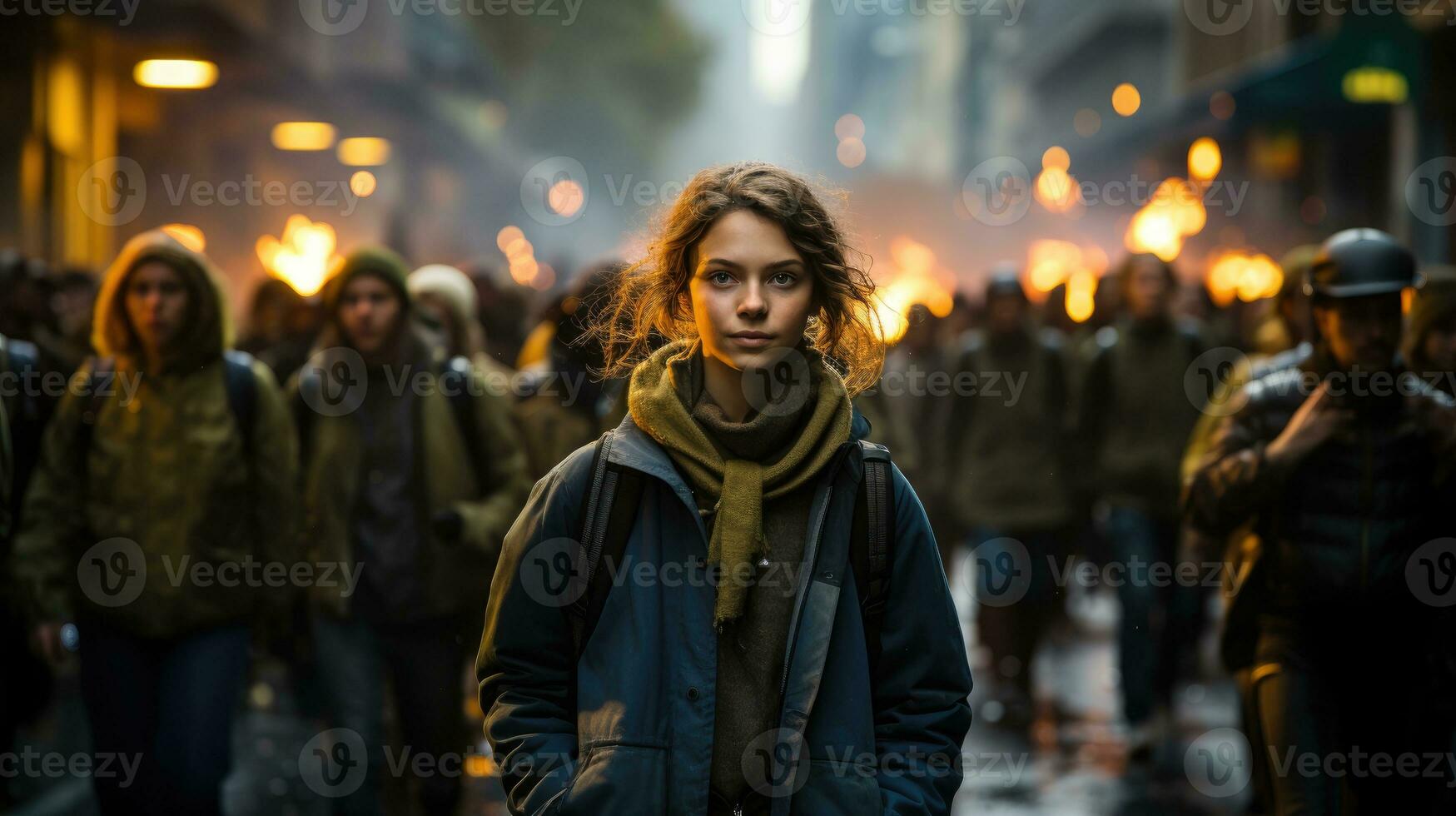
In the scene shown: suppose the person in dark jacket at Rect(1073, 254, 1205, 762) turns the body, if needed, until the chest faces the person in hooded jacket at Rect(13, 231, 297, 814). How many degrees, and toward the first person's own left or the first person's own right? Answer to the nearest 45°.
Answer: approximately 45° to the first person's own right

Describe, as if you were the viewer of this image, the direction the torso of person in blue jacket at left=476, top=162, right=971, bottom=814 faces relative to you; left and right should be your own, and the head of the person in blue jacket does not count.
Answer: facing the viewer

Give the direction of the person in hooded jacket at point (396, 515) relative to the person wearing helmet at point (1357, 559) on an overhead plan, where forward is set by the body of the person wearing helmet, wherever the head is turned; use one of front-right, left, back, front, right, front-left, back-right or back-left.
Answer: right

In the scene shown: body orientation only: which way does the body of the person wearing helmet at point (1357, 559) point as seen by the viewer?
toward the camera

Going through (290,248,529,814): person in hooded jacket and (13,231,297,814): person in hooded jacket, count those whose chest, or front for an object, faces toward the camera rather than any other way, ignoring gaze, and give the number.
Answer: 2

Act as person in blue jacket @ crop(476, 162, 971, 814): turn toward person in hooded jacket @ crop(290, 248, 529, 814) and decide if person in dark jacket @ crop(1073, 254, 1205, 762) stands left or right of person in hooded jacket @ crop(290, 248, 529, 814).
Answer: right

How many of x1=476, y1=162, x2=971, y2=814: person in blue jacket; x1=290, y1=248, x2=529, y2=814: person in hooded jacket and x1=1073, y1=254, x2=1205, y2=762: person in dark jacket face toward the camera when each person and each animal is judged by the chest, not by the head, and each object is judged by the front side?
3

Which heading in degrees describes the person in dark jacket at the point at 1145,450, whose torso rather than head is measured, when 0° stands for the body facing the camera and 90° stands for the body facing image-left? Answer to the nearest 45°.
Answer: approximately 0°

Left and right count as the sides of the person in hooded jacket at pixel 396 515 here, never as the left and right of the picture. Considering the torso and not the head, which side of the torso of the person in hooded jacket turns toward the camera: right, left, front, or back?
front

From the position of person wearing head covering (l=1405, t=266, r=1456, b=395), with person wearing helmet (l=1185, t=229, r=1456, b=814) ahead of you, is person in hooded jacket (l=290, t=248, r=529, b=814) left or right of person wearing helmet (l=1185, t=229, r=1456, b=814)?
right

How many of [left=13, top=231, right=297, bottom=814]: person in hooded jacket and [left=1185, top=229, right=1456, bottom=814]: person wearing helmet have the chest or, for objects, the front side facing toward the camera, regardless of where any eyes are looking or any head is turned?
2

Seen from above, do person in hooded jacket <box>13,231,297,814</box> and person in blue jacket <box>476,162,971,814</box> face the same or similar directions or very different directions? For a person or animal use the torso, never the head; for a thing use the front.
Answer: same or similar directions

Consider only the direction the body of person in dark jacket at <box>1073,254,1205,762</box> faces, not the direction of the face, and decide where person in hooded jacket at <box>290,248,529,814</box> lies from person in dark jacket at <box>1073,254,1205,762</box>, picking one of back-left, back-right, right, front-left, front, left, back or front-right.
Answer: front-right
